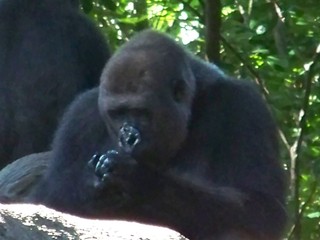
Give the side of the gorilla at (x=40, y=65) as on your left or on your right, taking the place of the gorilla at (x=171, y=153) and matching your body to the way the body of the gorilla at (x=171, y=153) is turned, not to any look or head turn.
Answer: on your right

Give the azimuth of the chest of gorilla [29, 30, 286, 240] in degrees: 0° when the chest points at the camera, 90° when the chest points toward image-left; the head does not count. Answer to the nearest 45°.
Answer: approximately 45°
